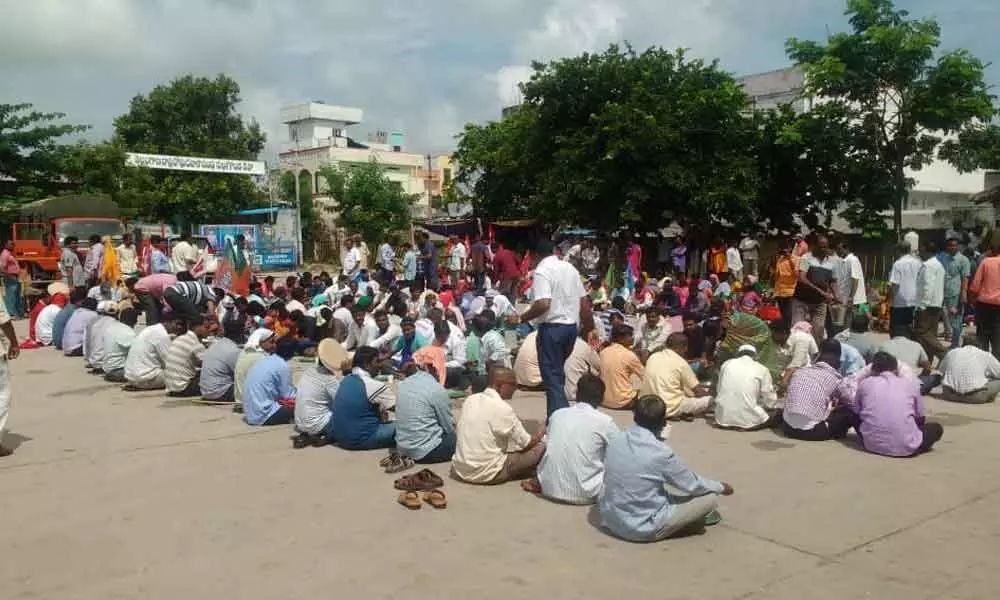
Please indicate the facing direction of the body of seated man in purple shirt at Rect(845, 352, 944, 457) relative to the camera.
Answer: away from the camera

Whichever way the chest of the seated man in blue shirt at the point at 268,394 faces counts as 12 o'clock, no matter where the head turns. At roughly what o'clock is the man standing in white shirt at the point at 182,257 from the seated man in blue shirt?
The man standing in white shirt is roughly at 10 o'clock from the seated man in blue shirt.

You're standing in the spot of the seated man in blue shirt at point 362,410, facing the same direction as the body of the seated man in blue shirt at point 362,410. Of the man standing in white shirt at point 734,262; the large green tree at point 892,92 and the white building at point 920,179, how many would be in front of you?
3

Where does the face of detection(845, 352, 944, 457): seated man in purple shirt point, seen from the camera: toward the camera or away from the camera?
away from the camera

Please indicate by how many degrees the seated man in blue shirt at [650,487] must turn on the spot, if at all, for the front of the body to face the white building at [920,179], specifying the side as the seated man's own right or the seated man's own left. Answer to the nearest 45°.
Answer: approximately 45° to the seated man's own left

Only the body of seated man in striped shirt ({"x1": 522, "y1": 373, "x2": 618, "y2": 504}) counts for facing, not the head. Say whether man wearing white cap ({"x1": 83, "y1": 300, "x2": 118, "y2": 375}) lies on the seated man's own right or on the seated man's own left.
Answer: on the seated man's own left

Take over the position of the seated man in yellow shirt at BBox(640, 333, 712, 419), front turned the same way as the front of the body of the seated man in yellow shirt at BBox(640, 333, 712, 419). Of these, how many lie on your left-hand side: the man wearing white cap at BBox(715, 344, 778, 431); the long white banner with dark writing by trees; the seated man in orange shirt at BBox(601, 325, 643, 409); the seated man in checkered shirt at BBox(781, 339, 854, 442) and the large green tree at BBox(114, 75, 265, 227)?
3

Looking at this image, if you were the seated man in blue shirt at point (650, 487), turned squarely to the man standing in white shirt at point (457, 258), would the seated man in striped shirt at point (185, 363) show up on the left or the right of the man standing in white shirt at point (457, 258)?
left

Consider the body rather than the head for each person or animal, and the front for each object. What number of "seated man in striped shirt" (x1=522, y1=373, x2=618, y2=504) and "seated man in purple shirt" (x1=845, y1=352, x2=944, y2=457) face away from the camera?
2

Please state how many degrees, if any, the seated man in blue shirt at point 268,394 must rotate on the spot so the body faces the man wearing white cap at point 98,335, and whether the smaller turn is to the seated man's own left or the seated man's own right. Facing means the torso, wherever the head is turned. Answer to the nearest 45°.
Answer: approximately 90° to the seated man's own left

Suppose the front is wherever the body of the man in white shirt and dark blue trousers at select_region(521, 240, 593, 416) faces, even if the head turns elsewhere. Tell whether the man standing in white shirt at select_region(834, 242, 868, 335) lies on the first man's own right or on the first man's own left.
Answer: on the first man's own right

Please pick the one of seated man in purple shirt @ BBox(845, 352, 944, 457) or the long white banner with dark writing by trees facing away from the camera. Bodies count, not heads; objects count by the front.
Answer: the seated man in purple shirt

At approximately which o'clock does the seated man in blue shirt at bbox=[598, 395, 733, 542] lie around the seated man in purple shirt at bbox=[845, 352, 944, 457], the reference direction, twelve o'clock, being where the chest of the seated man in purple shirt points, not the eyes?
The seated man in blue shirt is roughly at 7 o'clock from the seated man in purple shirt.

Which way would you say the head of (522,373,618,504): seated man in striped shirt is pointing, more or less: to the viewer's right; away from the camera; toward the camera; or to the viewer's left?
away from the camera

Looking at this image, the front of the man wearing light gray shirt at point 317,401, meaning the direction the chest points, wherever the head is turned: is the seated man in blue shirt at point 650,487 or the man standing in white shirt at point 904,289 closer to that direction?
the man standing in white shirt
